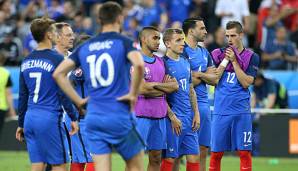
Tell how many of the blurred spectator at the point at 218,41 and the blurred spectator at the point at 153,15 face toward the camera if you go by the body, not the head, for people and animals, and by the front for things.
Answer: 2

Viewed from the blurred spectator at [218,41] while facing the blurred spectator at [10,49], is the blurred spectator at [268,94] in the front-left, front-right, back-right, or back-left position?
back-left

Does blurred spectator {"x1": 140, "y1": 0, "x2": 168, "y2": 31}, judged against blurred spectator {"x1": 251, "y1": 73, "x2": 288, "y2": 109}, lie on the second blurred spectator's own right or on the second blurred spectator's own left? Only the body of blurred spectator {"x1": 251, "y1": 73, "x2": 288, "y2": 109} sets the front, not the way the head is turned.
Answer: on the second blurred spectator's own right

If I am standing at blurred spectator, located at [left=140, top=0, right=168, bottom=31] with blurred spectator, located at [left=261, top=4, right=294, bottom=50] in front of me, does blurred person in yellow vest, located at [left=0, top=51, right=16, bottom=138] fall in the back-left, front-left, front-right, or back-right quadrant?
back-right

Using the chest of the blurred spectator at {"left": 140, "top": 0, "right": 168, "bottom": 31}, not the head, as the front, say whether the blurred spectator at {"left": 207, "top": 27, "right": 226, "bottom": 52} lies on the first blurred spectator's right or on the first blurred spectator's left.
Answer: on the first blurred spectator's left
